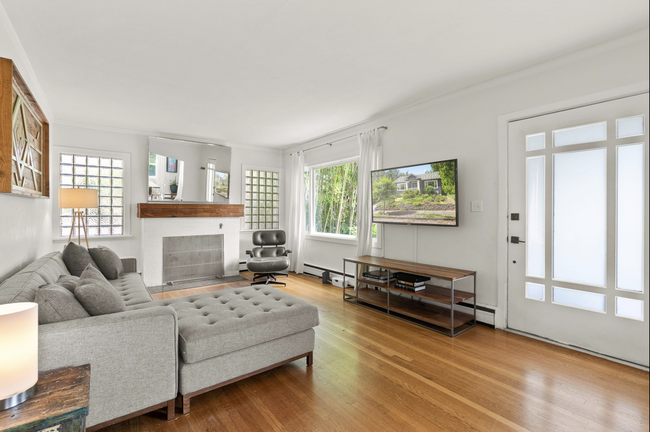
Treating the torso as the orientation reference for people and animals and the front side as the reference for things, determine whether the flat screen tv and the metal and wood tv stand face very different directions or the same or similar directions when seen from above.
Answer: same or similar directions

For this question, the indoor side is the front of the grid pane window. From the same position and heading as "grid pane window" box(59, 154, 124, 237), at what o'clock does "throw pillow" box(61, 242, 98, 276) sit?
The throw pillow is roughly at 12 o'clock from the grid pane window.

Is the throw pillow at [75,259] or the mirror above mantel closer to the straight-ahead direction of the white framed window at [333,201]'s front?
the throw pillow

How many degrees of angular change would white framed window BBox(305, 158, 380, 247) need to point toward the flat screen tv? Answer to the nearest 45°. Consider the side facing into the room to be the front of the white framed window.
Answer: approximately 90° to its left

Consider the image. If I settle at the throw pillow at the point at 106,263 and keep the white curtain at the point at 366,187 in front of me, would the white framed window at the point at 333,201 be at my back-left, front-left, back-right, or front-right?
front-left

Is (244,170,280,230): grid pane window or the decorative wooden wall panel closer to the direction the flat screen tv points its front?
the decorative wooden wall panel

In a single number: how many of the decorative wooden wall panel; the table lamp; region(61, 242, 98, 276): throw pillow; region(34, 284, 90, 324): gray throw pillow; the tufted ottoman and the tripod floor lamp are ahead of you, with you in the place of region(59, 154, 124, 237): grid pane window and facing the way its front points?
6

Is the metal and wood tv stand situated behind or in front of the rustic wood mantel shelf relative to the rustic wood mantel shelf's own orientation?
in front

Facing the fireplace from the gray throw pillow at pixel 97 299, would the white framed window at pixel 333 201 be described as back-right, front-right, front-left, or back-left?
front-right

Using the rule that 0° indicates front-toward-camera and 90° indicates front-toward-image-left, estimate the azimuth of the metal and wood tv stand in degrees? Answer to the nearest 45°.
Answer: approximately 45°

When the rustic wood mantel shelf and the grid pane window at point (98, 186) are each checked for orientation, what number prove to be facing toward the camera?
2

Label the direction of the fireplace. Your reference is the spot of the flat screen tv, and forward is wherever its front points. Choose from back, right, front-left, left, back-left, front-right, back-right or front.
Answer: front-right

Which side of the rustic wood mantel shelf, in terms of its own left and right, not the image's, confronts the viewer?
front

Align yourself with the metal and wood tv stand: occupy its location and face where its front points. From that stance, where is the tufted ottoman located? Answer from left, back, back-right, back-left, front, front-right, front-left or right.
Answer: front

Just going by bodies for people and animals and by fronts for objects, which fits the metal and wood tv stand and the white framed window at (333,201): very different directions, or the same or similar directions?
same or similar directions

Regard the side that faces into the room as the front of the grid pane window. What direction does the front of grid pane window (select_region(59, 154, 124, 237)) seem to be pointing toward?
toward the camera
